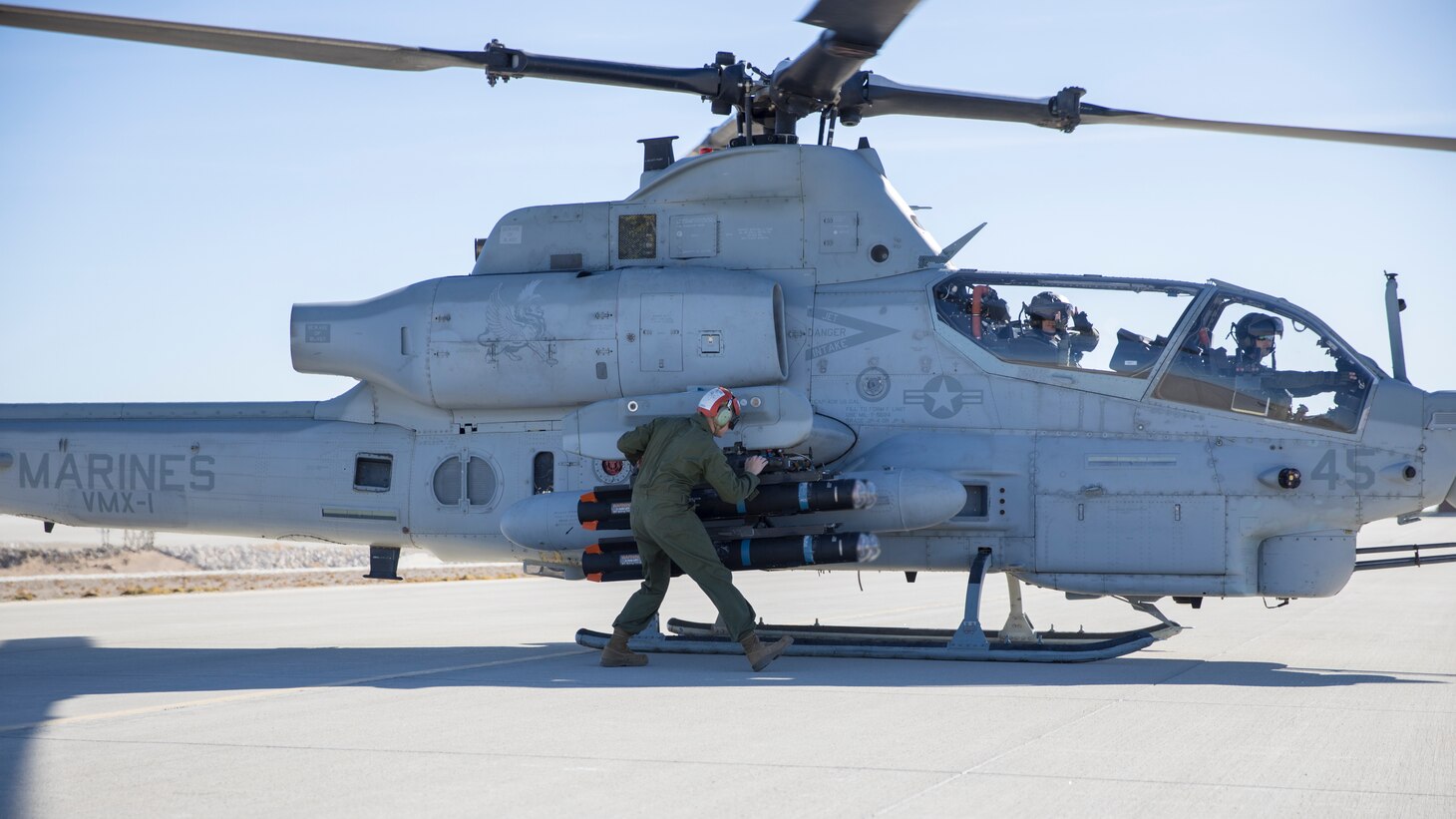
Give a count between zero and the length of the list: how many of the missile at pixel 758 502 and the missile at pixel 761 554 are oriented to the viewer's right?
2

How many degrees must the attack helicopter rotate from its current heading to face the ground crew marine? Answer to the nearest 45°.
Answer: approximately 135° to its right

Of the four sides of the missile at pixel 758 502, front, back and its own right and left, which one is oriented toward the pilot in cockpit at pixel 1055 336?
front

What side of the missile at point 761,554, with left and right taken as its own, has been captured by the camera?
right

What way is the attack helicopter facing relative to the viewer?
to the viewer's right

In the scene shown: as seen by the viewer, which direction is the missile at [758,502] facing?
to the viewer's right
